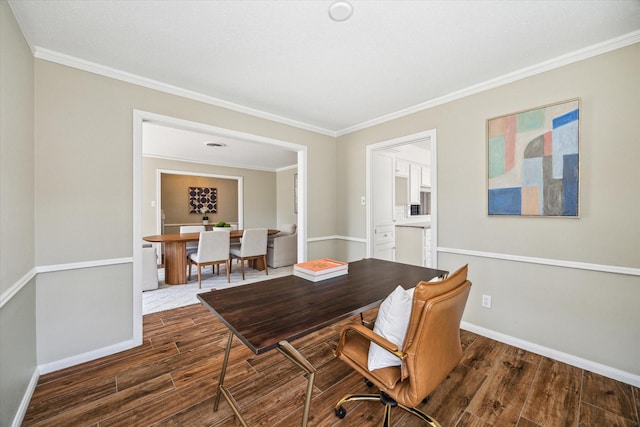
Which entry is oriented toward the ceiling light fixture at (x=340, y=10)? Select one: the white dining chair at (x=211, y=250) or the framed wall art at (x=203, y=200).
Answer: the framed wall art

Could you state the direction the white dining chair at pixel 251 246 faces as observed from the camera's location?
facing away from the viewer and to the left of the viewer

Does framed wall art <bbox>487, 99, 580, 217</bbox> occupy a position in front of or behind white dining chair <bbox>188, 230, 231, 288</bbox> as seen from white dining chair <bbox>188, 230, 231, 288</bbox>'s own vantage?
behind

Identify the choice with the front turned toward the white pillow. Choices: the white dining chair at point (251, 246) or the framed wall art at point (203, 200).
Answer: the framed wall art

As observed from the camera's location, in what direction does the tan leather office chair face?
facing away from the viewer and to the left of the viewer

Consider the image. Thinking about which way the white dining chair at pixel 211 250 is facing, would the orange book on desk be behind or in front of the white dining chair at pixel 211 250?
behind

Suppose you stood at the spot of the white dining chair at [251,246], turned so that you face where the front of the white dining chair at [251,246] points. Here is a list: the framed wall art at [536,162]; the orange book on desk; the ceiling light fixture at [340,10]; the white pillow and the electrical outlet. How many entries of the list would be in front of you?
0

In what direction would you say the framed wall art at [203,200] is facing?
toward the camera

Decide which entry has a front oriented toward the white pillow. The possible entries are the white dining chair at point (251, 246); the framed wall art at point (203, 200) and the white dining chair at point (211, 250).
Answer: the framed wall art

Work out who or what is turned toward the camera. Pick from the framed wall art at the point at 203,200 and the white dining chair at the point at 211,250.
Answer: the framed wall art

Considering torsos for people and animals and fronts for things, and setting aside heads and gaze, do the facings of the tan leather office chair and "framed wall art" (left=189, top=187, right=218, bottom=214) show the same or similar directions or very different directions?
very different directions

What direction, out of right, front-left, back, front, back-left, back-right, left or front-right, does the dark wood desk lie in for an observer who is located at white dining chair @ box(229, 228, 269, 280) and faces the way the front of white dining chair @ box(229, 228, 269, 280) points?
back-left

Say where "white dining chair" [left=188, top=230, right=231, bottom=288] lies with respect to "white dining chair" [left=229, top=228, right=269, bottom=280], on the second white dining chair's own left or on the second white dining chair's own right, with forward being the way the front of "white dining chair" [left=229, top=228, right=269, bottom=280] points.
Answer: on the second white dining chair's own left

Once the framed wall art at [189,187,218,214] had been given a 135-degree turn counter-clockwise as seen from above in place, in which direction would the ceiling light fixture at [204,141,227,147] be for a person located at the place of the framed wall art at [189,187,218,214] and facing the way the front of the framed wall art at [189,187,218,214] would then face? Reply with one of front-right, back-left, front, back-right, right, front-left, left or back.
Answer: back-right

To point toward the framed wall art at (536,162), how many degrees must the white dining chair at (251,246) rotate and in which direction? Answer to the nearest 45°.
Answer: approximately 180°

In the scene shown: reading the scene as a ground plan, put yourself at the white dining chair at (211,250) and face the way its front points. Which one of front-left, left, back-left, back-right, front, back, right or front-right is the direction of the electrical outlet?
back

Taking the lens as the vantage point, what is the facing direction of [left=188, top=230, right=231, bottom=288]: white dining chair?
facing away from the viewer and to the left of the viewer
